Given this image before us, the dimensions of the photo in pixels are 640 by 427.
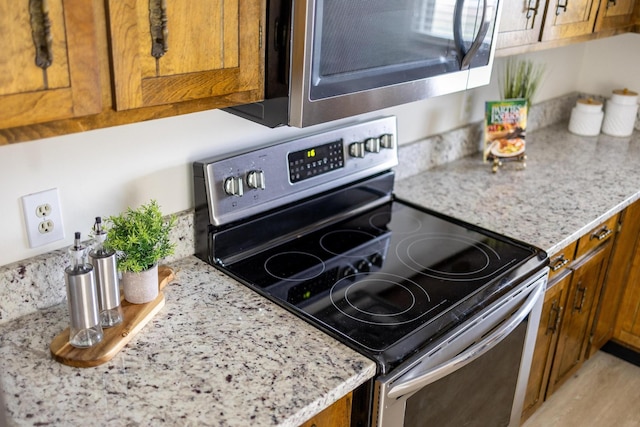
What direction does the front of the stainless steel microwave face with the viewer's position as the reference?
facing the viewer and to the right of the viewer

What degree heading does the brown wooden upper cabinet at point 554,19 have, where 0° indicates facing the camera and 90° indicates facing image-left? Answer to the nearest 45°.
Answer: approximately 315°

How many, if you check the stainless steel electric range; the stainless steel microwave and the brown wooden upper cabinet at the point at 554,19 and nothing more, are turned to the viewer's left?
0

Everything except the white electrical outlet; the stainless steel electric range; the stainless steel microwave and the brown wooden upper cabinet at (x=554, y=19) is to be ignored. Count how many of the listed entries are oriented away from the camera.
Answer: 0

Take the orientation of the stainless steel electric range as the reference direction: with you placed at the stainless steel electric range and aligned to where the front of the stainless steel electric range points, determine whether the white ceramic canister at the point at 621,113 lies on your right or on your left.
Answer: on your left

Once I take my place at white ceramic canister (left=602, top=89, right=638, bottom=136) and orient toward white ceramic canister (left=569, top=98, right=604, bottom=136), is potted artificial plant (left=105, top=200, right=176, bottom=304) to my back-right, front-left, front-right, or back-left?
front-left

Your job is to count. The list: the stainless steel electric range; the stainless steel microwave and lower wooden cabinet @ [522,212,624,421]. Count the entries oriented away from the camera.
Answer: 0

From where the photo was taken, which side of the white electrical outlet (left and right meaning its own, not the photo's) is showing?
front

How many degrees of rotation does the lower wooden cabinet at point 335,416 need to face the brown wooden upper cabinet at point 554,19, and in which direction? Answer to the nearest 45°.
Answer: approximately 90° to its left

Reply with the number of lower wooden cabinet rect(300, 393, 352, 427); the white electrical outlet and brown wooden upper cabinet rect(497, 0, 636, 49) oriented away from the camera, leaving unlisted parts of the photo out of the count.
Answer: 0

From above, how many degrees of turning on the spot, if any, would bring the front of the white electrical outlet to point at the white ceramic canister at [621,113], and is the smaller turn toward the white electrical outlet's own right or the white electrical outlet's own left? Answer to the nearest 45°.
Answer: approximately 90° to the white electrical outlet's own left

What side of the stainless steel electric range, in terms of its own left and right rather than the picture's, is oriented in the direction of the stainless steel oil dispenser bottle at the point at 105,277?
right
